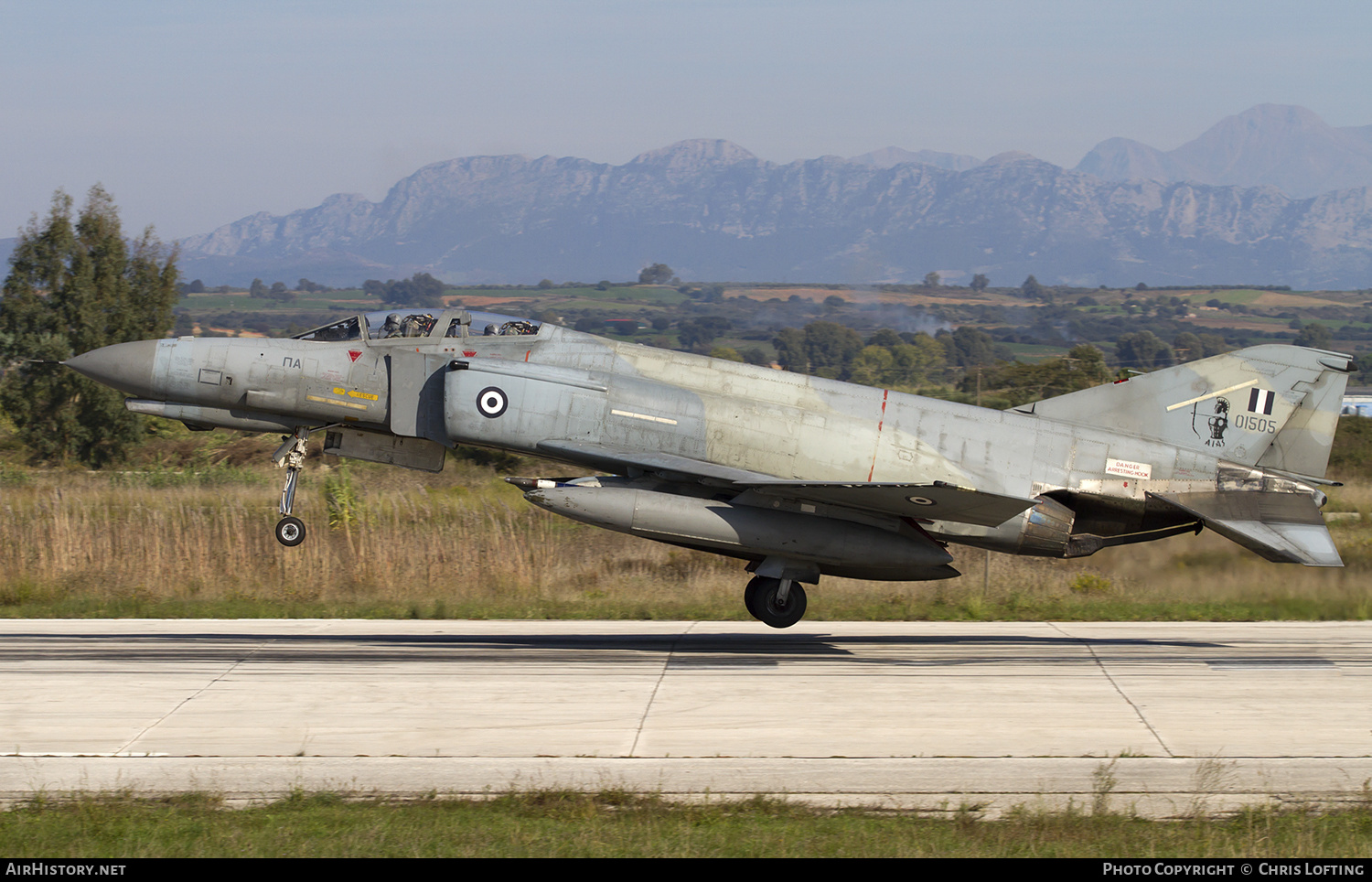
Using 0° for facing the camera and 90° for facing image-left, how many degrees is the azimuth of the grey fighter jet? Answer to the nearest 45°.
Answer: approximately 90°
